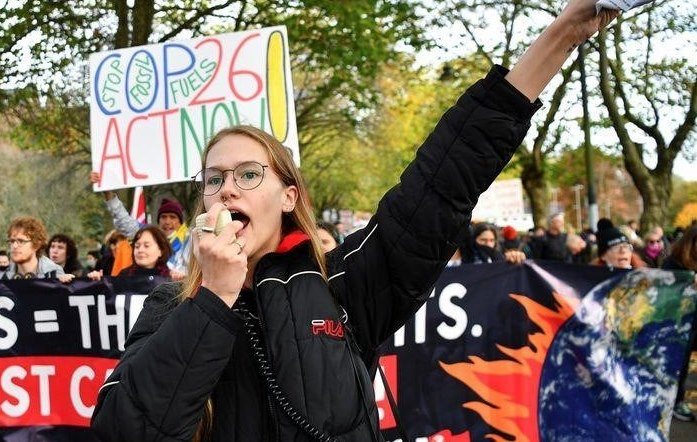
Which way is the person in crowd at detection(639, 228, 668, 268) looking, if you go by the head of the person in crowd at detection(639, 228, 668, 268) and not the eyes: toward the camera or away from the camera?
toward the camera

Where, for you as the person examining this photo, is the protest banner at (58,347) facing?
facing the viewer

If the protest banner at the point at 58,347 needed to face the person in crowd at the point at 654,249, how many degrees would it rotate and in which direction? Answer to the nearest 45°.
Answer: approximately 135° to its left

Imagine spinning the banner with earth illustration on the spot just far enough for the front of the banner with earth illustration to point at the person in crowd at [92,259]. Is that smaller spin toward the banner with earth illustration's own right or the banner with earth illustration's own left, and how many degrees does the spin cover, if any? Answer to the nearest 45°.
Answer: approximately 135° to the banner with earth illustration's own right

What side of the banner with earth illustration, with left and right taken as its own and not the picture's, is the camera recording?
front

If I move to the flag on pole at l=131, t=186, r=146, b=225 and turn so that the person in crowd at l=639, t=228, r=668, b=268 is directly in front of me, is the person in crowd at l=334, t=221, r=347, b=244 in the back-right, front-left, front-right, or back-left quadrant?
front-left

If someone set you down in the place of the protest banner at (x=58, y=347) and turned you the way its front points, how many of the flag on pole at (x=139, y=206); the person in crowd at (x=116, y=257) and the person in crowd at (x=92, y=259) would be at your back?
3

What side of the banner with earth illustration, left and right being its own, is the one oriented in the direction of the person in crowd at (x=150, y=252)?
right

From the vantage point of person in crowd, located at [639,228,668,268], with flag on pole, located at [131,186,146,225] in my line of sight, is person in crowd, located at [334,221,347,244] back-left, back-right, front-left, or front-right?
front-right

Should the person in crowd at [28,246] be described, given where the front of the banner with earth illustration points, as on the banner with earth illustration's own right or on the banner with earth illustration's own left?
on the banner with earth illustration's own right

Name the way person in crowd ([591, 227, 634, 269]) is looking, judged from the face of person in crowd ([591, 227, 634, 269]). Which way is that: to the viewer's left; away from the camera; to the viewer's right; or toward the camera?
toward the camera

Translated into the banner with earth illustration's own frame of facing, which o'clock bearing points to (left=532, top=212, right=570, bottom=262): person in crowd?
The person in crowd is roughly at 6 o'clock from the banner with earth illustration.

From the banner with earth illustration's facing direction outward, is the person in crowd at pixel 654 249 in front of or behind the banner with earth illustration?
behind

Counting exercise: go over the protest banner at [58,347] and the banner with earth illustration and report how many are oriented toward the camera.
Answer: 2

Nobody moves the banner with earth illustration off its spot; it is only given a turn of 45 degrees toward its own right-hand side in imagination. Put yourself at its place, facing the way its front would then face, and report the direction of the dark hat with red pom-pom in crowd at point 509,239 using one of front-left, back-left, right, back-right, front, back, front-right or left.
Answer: back-right

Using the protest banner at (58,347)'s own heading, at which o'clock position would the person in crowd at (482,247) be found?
The person in crowd is roughly at 8 o'clock from the protest banner.

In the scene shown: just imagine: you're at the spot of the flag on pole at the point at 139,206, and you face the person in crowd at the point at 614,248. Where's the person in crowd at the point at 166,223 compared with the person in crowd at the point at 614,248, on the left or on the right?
right

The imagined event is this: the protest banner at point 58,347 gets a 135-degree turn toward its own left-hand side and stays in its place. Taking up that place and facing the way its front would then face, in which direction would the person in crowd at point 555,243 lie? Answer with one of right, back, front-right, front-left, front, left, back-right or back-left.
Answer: front

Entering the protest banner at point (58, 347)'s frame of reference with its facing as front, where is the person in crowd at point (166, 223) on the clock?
The person in crowd is roughly at 7 o'clock from the protest banner.

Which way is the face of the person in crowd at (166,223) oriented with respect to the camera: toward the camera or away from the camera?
toward the camera
